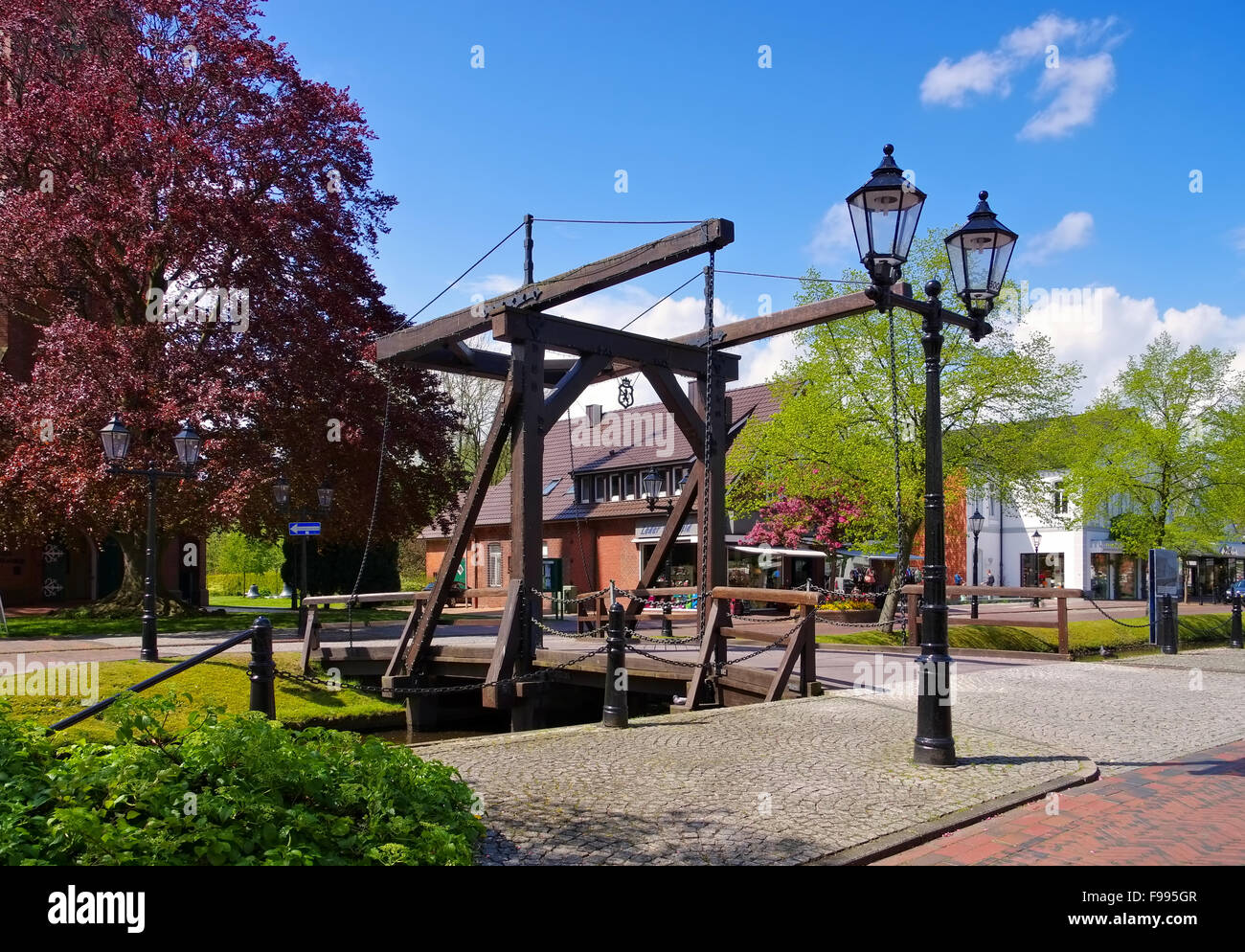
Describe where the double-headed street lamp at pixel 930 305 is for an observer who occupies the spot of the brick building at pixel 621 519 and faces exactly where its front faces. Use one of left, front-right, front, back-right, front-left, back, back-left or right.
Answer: front

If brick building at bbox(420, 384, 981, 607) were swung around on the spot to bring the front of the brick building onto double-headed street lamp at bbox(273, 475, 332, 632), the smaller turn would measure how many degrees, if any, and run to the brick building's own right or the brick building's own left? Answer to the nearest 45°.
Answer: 0° — it already faces it

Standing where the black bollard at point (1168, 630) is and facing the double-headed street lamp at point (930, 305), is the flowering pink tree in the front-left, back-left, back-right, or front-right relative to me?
back-right

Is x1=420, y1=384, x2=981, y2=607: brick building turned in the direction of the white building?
no

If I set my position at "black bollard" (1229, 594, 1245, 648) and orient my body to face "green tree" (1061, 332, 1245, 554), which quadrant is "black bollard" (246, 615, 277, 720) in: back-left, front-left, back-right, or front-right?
back-left

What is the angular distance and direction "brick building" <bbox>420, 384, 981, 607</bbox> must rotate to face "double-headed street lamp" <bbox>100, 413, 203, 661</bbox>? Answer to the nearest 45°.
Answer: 0° — it already faces it

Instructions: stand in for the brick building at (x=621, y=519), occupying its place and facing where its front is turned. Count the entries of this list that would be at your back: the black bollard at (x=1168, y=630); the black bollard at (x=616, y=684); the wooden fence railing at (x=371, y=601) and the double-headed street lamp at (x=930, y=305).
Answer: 0

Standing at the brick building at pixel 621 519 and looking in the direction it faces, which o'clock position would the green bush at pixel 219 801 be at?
The green bush is roughly at 12 o'clock from the brick building.

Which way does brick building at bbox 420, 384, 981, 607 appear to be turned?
toward the camera

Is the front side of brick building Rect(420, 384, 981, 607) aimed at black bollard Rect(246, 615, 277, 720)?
yes

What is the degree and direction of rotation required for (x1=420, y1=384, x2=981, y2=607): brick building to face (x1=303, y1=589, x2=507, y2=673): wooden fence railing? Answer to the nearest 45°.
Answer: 0° — it already faces it
